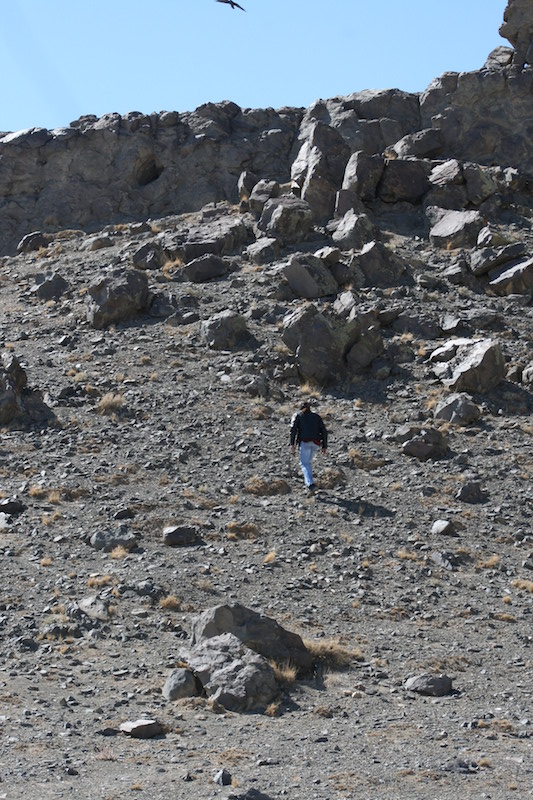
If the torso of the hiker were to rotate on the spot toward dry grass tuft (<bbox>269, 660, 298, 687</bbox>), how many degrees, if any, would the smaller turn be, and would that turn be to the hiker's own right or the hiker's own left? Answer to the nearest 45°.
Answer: approximately 180°

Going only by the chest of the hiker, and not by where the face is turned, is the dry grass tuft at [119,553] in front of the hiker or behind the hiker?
behind

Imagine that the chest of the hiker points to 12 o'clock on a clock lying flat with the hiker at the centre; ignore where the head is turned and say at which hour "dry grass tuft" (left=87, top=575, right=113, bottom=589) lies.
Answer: The dry grass tuft is roughly at 7 o'clock from the hiker.

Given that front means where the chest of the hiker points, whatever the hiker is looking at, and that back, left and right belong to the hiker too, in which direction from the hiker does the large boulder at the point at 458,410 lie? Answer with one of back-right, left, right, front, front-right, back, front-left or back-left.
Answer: front-right

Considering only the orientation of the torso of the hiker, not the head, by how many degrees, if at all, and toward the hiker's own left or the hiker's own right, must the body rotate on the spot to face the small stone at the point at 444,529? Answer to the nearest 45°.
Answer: approximately 135° to the hiker's own right

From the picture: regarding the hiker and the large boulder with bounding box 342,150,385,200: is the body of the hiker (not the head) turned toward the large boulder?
yes

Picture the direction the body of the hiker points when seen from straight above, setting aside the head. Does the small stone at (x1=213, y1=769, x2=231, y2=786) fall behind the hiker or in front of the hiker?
behind

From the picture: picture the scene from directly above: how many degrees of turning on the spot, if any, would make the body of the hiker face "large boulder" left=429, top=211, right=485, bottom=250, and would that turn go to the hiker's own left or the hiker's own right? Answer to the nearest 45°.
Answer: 0° — they already face it

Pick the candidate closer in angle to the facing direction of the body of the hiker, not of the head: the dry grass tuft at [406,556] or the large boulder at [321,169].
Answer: the large boulder

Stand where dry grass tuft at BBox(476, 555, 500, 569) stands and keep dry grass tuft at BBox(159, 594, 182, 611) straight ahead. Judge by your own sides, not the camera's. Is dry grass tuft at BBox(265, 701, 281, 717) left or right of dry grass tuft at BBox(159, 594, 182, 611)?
left

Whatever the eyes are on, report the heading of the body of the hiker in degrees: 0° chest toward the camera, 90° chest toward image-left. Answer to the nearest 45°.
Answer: approximately 180°

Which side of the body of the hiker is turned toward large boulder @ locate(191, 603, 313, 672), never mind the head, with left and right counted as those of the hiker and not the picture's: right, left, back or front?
back

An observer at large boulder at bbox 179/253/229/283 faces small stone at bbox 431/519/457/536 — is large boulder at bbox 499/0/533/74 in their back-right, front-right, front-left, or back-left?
back-left

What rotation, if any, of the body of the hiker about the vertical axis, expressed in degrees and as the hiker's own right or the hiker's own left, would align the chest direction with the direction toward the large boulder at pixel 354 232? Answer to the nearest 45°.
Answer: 0° — they already face it
